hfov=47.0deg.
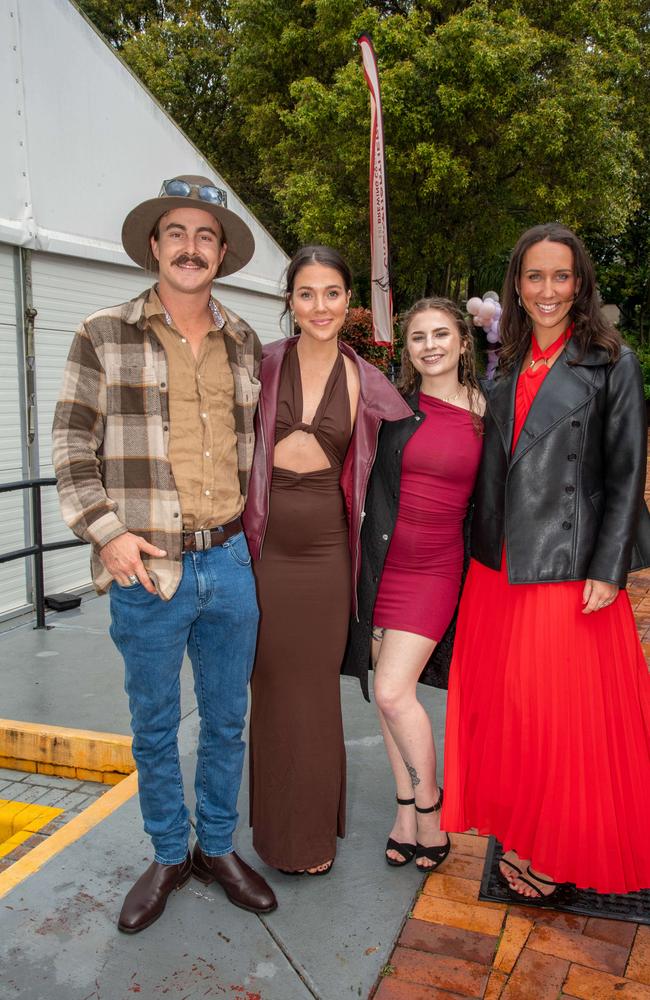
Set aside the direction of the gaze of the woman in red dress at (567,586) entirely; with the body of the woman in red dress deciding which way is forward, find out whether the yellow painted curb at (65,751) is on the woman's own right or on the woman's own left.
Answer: on the woman's own right

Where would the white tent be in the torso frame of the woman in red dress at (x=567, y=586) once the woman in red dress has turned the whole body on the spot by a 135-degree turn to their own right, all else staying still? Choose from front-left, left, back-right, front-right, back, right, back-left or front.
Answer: front-left

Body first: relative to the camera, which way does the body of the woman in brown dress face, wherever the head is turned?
toward the camera

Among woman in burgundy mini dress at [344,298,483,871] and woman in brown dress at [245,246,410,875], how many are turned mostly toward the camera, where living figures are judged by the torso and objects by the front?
2

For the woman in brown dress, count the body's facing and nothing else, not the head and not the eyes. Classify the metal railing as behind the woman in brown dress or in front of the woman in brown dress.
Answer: behind

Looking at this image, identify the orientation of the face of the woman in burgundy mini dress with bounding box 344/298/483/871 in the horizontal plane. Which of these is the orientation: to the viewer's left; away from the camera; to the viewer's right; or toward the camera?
toward the camera

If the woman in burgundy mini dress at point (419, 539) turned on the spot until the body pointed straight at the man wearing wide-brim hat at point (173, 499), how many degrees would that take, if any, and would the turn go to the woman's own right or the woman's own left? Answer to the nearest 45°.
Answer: approximately 45° to the woman's own right

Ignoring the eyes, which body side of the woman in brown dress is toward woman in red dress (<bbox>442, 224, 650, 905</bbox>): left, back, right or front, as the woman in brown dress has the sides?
left

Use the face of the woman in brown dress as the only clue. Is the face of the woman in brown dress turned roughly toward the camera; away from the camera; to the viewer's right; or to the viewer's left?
toward the camera

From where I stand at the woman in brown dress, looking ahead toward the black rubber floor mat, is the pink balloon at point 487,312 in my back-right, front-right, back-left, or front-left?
front-left

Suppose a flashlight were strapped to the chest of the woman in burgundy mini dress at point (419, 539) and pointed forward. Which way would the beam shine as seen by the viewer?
toward the camera

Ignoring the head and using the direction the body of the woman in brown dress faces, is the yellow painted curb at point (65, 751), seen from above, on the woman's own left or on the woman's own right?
on the woman's own right

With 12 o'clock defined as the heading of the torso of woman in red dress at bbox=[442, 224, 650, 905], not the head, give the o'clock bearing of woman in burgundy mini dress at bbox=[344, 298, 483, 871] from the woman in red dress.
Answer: The woman in burgundy mini dress is roughly at 2 o'clock from the woman in red dress.

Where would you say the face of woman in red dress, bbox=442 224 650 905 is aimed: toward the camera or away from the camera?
toward the camera

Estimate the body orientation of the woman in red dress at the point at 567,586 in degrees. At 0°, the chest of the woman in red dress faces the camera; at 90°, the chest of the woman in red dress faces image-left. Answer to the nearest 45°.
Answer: approximately 45°

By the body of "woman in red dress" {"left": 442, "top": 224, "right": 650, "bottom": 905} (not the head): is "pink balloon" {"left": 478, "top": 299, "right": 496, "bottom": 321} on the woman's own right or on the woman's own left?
on the woman's own right

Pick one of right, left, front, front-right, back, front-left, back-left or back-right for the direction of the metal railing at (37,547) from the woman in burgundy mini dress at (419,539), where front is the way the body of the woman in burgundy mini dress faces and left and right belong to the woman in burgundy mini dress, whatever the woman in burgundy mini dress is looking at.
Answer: back-right
